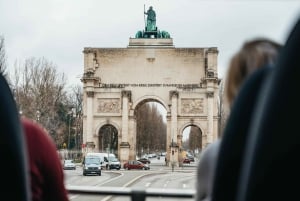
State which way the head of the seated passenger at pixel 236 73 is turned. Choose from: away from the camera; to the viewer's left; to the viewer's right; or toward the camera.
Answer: away from the camera

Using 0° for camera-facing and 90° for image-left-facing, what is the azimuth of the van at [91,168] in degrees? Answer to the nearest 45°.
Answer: approximately 0°

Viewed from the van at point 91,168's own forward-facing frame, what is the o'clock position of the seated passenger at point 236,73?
The seated passenger is roughly at 12 o'clock from the van.

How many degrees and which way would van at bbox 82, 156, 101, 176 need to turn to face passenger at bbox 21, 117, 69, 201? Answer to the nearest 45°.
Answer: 0° — it already faces them
